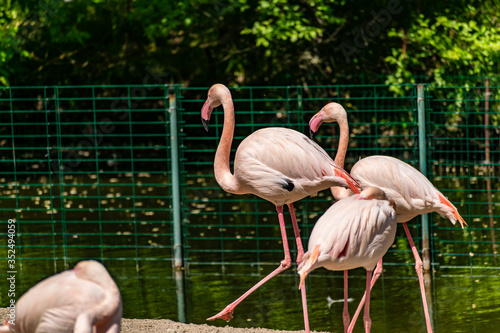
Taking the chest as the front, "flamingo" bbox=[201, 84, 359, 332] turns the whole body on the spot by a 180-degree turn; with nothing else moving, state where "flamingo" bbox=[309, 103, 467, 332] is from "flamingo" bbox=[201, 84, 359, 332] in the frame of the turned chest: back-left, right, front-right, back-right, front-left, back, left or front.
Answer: front

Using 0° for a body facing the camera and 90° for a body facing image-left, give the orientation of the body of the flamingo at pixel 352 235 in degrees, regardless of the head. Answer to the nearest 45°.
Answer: approximately 270°

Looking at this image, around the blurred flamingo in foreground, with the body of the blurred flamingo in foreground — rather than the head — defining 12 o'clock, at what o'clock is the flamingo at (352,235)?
The flamingo is roughly at 11 o'clock from the blurred flamingo in foreground.

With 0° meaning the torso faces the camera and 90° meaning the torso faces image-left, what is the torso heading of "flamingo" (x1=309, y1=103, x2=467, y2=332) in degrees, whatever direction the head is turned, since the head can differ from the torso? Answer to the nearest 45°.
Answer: approximately 90°

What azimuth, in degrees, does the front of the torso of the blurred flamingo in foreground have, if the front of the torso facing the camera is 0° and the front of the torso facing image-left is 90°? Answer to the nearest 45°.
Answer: approximately 270°

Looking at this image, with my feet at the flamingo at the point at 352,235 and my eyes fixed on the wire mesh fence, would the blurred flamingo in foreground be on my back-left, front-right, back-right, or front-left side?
back-left

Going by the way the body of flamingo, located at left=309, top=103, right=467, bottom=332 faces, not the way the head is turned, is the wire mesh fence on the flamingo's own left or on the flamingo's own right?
on the flamingo's own right

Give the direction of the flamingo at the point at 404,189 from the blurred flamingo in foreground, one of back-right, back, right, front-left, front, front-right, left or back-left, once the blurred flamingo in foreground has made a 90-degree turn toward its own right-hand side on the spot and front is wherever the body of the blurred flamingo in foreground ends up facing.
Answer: back-left

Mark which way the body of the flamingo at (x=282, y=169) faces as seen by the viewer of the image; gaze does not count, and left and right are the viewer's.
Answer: facing to the left of the viewer

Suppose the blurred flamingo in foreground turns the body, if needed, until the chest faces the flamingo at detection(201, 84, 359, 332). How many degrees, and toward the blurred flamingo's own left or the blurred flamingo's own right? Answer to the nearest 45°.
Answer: approximately 45° to the blurred flamingo's own left
